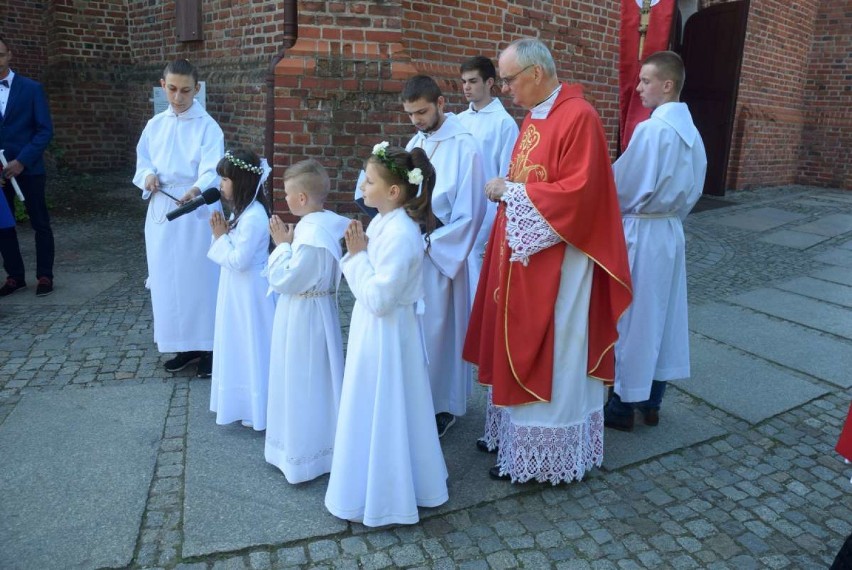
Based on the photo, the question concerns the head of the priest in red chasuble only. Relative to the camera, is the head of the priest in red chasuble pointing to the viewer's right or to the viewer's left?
to the viewer's left

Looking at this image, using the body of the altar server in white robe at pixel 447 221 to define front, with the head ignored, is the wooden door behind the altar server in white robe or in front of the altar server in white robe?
behind

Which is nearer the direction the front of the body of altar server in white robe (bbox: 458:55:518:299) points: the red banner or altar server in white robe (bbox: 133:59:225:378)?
the altar server in white robe

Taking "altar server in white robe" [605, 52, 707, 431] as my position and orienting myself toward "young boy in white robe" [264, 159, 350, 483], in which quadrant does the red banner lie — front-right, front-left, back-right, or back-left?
back-right

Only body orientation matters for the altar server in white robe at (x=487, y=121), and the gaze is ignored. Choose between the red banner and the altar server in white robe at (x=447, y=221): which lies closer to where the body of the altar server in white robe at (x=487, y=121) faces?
the altar server in white robe

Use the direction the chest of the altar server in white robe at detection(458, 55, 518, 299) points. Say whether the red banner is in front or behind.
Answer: behind

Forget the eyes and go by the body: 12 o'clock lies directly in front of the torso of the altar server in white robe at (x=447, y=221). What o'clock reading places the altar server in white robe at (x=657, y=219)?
the altar server in white robe at (x=657, y=219) is roughly at 7 o'clock from the altar server in white robe at (x=447, y=221).

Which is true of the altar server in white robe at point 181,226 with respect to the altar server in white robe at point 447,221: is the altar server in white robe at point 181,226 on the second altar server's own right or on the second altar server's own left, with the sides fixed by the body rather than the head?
on the second altar server's own right

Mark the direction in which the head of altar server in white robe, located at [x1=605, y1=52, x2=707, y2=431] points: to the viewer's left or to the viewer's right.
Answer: to the viewer's left

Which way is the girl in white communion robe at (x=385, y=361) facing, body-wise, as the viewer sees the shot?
to the viewer's left
